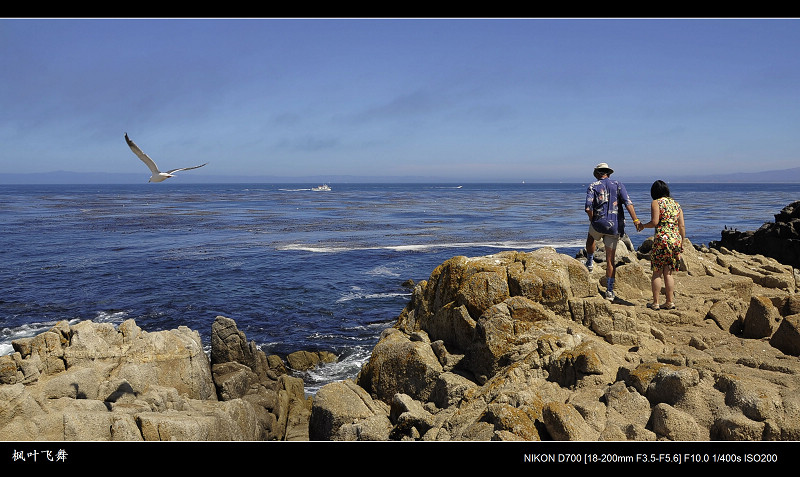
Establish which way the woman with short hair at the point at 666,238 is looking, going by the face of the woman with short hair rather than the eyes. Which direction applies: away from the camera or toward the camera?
away from the camera

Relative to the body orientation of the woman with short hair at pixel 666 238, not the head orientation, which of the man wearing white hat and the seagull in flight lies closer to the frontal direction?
the man wearing white hat

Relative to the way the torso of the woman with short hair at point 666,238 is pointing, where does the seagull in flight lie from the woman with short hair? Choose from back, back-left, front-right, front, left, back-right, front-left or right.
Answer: front-left

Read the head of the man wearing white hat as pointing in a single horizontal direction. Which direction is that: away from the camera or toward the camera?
away from the camera

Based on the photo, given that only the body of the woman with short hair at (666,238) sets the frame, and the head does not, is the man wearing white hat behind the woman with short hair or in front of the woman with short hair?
in front

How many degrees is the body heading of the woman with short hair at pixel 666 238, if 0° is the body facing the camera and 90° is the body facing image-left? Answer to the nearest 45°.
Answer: approximately 135°

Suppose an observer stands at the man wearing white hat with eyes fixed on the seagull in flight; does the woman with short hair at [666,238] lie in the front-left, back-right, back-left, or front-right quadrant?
back-left
